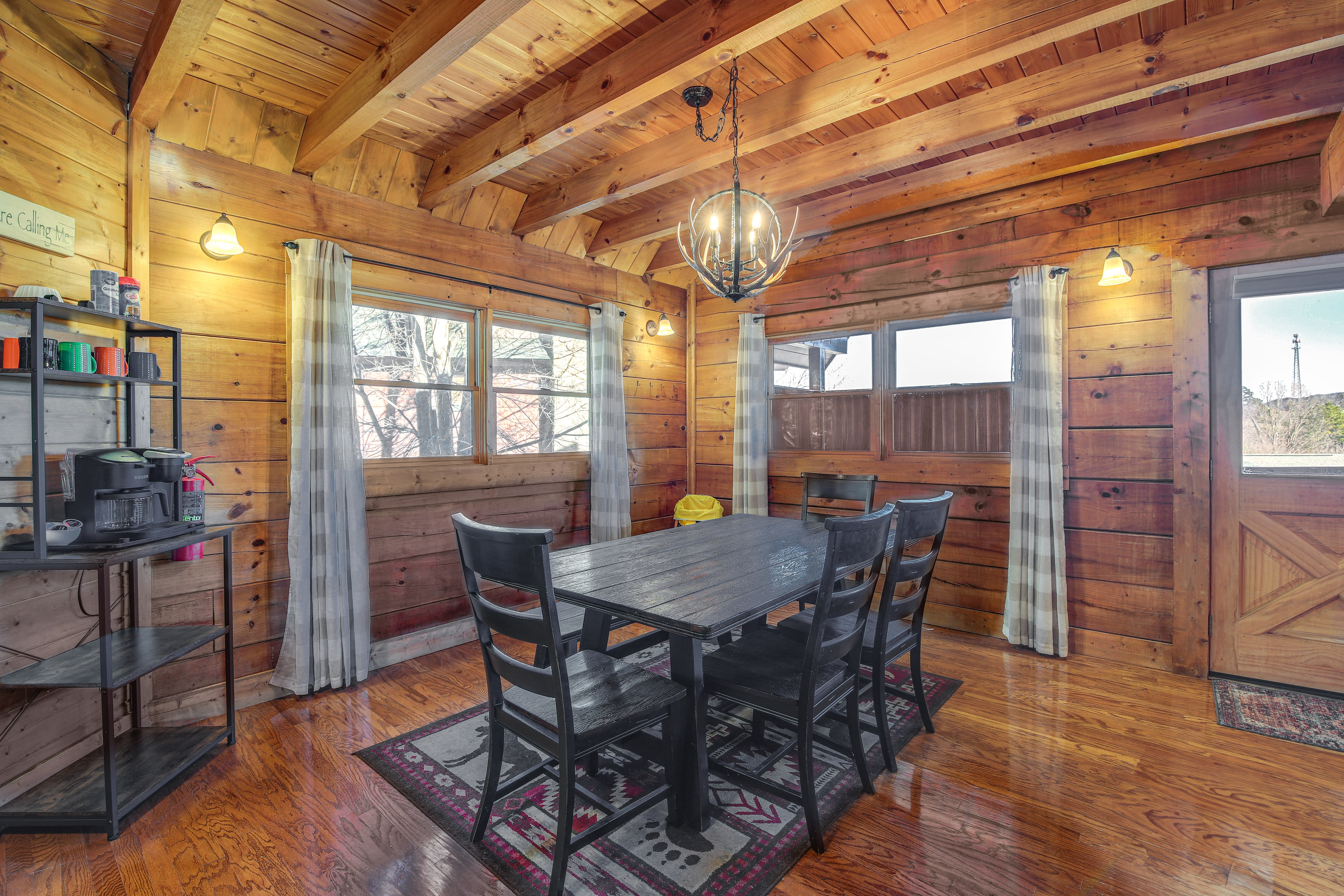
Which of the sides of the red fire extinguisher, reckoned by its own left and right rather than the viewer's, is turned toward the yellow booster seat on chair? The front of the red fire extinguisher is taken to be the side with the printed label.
left

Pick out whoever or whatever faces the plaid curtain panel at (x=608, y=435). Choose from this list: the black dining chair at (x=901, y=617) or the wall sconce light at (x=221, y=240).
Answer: the black dining chair

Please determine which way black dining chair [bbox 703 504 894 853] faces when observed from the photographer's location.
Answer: facing away from the viewer and to the left of the viewer

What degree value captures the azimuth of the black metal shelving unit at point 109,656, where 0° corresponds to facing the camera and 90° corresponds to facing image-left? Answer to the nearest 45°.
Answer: approximately 315°

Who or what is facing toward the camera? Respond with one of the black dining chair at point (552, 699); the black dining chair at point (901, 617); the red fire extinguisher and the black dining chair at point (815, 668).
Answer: the red fire extinguisher

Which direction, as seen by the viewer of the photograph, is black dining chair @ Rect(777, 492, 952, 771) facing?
facing away from the viewer and to the left of the viewer

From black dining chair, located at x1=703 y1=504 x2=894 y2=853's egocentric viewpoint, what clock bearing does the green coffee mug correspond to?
The green coffee mug is roughly at 10 o'clock from the black dining chair.

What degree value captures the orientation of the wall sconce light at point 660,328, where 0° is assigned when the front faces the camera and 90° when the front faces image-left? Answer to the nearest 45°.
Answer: approximately 315°
